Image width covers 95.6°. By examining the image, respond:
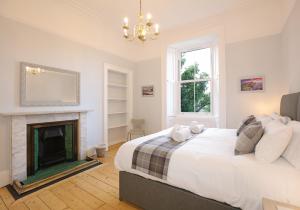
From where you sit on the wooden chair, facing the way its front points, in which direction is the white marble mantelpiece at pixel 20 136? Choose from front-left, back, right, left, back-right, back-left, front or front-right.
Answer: front

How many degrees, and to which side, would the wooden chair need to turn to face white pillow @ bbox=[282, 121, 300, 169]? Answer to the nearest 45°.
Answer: approximately 45° to its left

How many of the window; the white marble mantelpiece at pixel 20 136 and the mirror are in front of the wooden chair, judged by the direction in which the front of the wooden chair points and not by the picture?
2

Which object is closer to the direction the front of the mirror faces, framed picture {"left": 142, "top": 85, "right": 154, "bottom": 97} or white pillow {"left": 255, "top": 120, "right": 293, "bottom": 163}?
the white pillow

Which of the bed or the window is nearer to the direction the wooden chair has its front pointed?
the bed

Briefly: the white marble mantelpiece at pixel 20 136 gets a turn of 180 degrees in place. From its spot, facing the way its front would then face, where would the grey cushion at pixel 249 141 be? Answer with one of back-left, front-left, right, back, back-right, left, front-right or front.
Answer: back

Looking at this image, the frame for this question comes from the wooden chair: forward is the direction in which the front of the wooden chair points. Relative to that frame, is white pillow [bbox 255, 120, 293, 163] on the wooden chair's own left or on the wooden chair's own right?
on the wooden chair's own left

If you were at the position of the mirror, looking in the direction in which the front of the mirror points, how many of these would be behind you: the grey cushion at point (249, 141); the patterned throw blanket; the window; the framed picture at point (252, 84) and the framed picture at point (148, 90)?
0

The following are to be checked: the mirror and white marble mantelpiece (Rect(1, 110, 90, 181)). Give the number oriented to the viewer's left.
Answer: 0

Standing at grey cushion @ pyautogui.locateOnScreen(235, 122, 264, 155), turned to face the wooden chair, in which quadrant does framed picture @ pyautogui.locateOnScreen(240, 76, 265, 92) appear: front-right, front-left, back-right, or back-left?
front-right

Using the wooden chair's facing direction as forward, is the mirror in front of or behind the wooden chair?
in front

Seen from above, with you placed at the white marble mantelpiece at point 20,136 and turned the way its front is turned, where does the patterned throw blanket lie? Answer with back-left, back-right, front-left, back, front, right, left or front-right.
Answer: front

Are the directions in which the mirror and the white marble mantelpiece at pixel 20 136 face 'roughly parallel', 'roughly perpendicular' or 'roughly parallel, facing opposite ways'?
roughly parallel

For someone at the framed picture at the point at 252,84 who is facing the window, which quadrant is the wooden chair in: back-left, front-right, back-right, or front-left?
front-left

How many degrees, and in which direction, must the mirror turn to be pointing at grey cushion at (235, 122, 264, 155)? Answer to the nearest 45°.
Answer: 0° — it already faces it

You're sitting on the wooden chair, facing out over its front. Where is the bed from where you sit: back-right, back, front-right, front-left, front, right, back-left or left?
front-left

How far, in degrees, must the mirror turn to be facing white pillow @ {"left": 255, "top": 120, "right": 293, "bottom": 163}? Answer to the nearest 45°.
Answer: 0° — it already faces it

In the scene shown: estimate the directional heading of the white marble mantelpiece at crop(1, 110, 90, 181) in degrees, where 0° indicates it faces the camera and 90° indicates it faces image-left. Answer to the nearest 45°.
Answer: approximately 315°

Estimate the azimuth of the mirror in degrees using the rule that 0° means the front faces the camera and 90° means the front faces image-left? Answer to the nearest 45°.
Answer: approximately 315°
